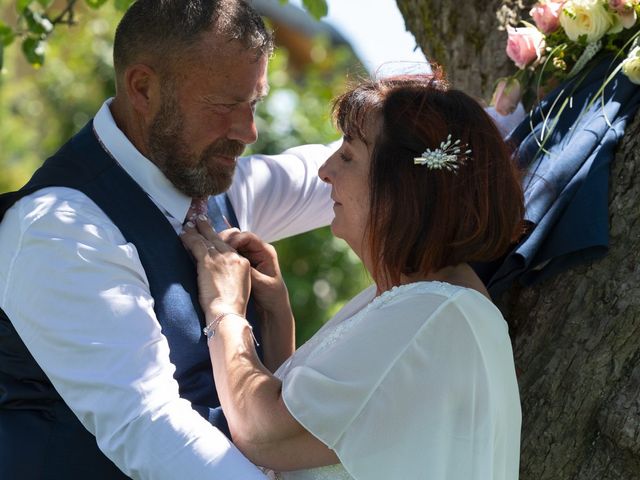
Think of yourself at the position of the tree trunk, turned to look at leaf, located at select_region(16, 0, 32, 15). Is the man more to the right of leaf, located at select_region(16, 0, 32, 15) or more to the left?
left

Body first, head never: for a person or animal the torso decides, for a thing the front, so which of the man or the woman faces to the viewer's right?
the man

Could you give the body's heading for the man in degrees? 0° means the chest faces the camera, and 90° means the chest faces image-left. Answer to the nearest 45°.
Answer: approximately 270°

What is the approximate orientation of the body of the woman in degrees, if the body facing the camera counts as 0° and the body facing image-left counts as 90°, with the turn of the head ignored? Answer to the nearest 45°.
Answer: approximately 90°

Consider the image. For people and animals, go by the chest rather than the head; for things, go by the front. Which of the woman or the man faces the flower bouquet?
the man

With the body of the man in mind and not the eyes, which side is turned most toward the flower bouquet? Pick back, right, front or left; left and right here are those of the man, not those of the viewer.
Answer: front

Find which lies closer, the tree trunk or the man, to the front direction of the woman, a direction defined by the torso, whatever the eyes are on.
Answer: the man

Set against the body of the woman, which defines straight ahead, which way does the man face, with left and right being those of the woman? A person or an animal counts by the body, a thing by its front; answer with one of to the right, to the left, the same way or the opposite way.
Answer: the opposite way

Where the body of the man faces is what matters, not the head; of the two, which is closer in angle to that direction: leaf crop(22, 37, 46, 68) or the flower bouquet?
the flower bouquet

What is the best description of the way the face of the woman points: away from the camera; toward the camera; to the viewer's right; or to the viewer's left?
to the viewer's left

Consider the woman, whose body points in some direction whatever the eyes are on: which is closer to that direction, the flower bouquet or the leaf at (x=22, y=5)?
the leaf

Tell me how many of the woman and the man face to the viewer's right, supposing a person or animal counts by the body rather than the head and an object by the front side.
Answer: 1

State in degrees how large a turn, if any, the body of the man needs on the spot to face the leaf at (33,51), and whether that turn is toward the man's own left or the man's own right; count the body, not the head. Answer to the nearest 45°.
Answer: approximately 90° to the man's own left
